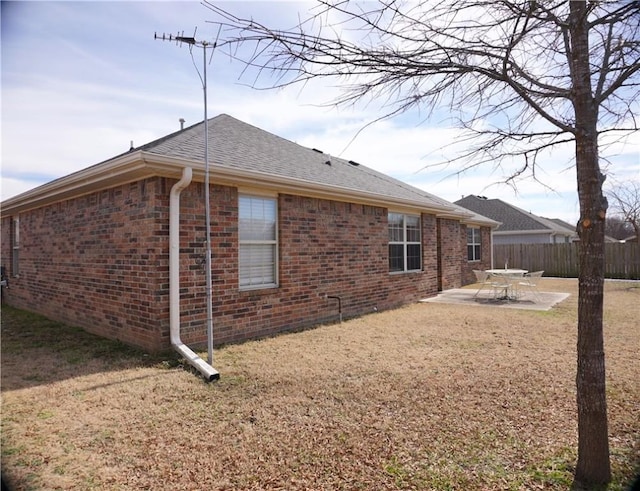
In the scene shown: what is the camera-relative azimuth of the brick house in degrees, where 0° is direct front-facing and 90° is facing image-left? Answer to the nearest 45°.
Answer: approximately 135°

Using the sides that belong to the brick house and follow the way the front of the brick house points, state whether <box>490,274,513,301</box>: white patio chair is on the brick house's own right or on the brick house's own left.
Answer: on the brick house's own right
